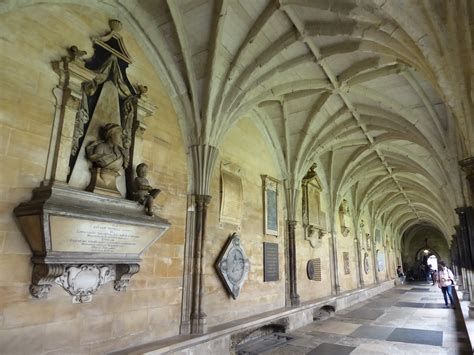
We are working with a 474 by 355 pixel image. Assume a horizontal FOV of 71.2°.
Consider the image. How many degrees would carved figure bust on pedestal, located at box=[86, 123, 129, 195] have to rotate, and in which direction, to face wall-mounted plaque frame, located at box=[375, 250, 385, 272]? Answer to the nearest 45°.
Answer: approximately 90° to its left

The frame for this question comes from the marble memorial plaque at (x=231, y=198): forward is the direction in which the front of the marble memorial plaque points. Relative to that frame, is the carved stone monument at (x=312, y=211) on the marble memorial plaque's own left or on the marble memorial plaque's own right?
on the marble memorial plaque's own left

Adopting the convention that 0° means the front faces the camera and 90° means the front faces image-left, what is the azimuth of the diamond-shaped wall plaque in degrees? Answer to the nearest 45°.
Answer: approximately 315°

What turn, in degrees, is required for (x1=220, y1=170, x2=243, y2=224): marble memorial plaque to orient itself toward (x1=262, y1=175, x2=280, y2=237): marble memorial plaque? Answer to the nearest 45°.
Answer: approximately 90° to its left

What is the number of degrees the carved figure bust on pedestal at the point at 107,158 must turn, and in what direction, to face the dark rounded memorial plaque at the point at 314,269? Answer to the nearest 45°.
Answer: approximately 90° to its left

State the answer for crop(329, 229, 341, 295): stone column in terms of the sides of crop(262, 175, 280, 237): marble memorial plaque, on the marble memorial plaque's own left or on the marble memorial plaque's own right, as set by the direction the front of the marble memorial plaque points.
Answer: on the marble memorial plaque's own left

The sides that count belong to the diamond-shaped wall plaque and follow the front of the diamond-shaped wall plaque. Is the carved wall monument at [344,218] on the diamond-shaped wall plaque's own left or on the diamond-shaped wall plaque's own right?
on the diamond-shaped wall plaque's own left

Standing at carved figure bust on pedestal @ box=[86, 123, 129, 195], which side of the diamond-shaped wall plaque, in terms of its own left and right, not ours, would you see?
right

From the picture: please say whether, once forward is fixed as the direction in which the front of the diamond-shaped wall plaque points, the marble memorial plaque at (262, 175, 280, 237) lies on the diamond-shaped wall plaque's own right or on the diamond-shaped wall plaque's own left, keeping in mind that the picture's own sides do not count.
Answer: on the diamond-shaped wall plaque's own left

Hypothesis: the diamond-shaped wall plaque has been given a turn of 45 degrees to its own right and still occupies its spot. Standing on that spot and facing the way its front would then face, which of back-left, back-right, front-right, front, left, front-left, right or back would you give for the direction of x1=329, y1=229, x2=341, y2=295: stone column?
back-left
